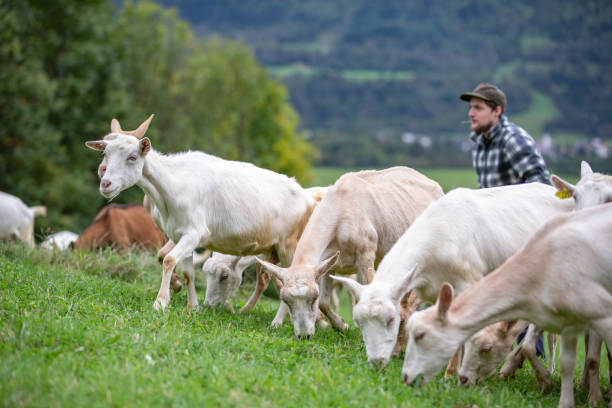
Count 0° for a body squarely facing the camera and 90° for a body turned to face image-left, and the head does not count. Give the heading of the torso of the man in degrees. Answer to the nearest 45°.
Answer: approximately 45°

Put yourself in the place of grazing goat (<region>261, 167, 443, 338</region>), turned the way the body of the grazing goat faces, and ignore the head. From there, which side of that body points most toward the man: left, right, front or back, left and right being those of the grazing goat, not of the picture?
back

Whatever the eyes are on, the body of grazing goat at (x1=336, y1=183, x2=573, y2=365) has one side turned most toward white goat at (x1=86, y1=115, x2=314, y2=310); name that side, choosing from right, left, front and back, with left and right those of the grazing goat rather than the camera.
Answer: right

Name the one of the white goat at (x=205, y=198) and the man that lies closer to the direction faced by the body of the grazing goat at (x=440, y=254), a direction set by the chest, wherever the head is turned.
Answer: the white goat

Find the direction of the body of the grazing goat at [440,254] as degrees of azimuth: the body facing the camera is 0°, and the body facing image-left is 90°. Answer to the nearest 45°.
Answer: approximately 45°

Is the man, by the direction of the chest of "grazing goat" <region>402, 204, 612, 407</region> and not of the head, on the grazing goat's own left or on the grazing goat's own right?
on the grazing goat's own right

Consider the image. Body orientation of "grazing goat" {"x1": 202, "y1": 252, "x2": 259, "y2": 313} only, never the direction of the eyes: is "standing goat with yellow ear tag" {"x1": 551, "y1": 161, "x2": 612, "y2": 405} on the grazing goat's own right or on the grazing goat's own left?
on the grazing goat's own left

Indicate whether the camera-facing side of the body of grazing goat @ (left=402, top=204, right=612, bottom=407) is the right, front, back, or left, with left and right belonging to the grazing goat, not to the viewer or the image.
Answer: left
